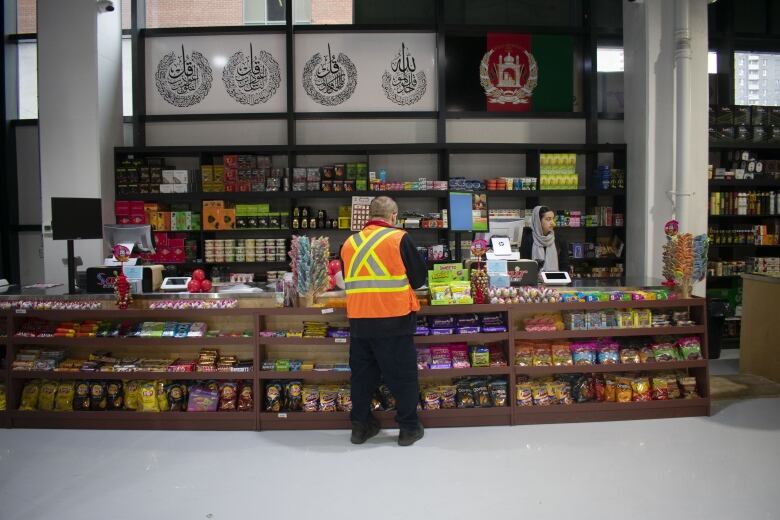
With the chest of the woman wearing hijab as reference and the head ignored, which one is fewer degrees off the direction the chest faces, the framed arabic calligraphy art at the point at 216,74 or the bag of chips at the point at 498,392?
the bag of chips

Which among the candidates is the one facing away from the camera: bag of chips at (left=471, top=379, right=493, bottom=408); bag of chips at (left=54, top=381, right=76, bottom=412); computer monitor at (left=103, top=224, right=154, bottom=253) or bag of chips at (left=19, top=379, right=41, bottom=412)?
the computer monitor

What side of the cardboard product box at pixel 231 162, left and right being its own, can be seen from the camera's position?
front

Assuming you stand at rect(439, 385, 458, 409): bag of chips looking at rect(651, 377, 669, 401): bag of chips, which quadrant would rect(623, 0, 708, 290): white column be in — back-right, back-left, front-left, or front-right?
front-left

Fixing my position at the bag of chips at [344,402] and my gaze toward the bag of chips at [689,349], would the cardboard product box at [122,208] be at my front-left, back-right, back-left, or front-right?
back-left

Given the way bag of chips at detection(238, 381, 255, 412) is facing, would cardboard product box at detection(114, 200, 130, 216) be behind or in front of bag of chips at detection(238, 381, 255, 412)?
behind

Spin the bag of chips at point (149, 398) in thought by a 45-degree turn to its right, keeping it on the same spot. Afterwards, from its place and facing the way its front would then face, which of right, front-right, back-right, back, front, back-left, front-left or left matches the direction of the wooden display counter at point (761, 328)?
back-left

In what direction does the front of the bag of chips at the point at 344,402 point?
toward the camera

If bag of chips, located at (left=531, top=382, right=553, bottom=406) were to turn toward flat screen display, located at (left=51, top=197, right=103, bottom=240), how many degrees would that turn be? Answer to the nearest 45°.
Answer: approximately 90° to its right

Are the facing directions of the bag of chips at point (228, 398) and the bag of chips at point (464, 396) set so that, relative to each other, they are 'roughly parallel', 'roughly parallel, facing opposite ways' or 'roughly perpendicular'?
roughly parallel

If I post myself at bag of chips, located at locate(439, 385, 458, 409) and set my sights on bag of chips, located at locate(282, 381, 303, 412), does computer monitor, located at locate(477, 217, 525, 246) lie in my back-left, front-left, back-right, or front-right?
back-right

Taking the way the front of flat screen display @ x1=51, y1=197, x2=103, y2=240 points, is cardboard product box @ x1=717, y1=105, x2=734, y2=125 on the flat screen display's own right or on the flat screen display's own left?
on the flat screen display's own left

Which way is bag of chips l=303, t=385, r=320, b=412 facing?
toward the camera

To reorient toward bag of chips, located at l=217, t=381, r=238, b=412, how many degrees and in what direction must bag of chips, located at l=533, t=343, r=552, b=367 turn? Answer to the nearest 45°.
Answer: approximately 90° to its right

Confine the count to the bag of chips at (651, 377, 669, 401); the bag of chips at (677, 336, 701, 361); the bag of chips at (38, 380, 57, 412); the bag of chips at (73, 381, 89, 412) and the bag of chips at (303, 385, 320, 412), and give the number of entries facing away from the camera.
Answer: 0

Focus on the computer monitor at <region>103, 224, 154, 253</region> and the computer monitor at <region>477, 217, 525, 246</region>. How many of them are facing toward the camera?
0

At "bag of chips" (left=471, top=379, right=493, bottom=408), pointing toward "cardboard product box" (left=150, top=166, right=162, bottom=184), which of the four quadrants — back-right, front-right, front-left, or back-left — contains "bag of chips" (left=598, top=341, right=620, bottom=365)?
back-right

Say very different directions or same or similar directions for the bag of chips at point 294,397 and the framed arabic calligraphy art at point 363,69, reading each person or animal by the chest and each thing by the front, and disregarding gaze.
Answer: same or similar directions
